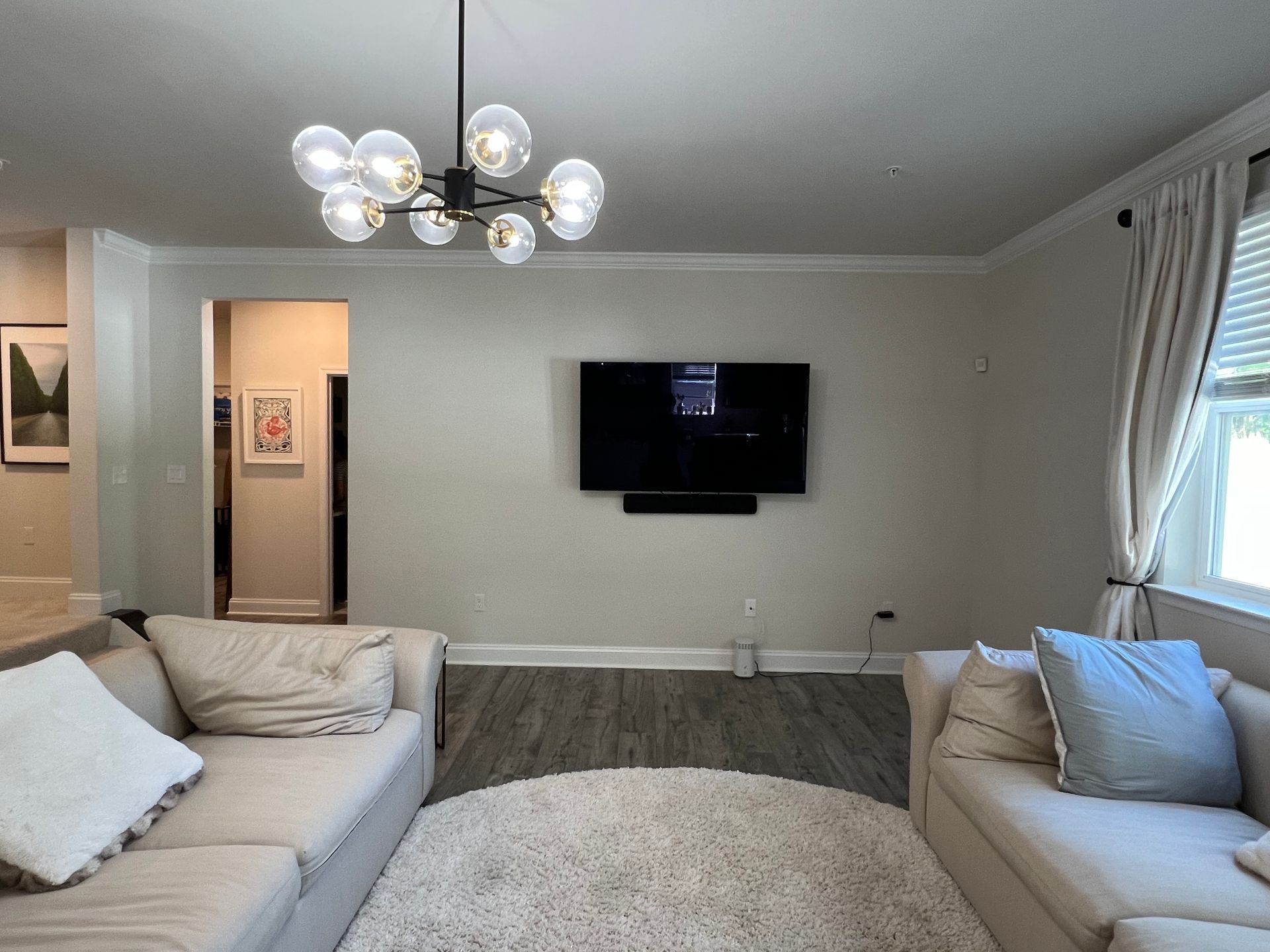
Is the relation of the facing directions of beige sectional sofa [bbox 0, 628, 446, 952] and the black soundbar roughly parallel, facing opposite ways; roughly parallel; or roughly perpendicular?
roughly perpendicular

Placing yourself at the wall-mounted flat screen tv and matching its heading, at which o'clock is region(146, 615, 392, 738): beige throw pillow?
The beige throw pillow is roughly at 1 o'clock from the wall-mounted flat screen tv.

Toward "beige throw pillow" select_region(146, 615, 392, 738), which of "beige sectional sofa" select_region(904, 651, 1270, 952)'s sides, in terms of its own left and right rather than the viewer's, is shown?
front

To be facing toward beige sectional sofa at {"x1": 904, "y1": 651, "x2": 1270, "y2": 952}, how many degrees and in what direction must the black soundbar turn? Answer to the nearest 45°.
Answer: approximately 45° to its left

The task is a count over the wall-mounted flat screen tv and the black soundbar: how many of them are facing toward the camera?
2

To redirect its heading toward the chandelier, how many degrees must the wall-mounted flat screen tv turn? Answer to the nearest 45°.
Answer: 0° — it already faces it

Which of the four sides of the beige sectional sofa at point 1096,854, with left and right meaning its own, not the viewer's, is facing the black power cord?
right

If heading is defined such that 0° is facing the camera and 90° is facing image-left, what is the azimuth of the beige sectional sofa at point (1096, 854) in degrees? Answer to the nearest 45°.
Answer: approximately 45°

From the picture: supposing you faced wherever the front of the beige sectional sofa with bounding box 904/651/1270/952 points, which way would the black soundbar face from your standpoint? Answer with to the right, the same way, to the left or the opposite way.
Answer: to the left

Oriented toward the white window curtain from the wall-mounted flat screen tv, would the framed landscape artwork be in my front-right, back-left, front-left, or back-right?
back-right

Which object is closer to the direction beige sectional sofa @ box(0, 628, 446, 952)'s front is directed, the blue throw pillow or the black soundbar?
the blue throw pillow
